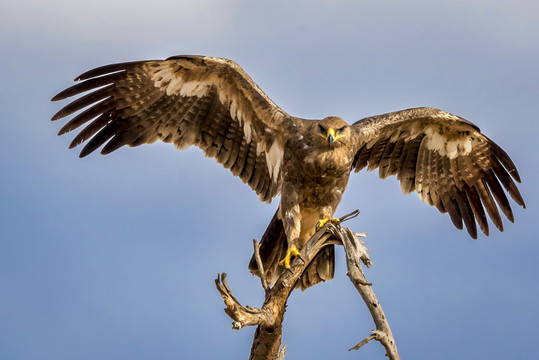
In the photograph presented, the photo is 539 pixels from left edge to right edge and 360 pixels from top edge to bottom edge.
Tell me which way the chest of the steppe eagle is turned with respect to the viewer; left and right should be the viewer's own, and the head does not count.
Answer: facing the viewer
